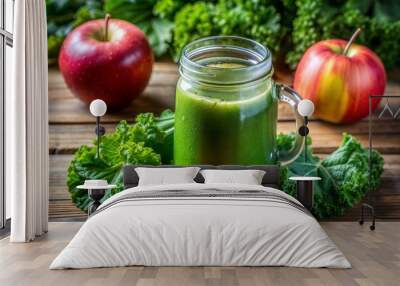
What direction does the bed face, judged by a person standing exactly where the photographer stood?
facing the viewer

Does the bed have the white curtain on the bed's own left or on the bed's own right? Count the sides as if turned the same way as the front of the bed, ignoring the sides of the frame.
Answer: on the bed's own right
